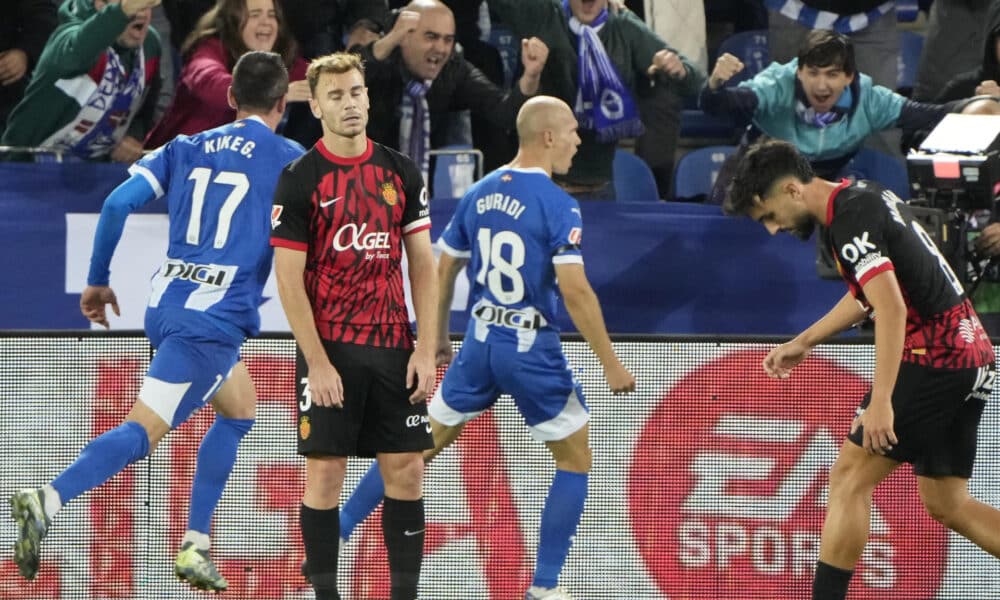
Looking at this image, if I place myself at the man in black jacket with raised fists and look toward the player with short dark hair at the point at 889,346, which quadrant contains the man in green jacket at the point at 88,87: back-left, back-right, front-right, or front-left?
back-right

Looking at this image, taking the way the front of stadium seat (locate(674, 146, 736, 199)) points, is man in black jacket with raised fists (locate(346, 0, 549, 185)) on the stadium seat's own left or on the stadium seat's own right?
on the stadium seat's own right

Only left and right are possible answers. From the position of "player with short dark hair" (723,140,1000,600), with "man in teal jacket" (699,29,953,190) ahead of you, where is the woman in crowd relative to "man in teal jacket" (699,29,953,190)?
left

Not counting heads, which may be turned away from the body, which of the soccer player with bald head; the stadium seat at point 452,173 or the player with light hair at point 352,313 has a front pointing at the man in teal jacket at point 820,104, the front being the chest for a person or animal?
the soccer player with bald head

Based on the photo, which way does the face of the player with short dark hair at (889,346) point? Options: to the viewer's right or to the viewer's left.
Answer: to the viewer's left

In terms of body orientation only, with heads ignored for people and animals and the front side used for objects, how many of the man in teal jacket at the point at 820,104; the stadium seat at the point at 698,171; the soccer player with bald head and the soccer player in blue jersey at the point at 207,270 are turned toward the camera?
2

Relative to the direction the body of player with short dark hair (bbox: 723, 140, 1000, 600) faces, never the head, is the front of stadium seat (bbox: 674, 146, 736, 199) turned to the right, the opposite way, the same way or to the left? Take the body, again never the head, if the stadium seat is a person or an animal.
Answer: to the left

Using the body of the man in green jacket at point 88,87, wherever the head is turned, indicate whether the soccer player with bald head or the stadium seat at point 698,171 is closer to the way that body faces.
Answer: the soccer player with bald head

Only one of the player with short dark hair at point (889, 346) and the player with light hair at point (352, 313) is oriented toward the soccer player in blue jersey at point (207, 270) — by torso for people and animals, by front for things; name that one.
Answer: the player with short dark hair at point (889, 346)
